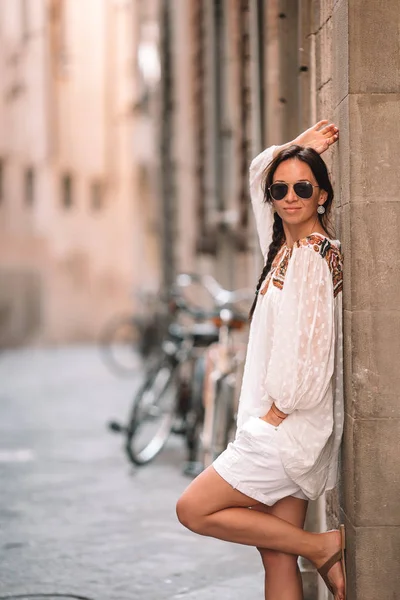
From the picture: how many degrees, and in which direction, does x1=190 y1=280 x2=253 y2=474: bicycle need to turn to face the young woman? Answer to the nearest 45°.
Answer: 0° — it already faces them

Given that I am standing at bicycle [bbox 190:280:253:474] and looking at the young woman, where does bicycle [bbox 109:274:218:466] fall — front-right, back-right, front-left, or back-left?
back-right

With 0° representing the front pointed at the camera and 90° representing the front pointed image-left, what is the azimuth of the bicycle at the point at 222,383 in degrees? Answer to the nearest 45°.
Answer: approximately 0°

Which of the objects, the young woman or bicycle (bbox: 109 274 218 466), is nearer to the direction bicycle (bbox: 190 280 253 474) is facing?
the young woman

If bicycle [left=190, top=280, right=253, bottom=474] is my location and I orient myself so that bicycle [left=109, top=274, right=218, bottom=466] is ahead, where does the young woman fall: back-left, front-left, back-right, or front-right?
back-left
